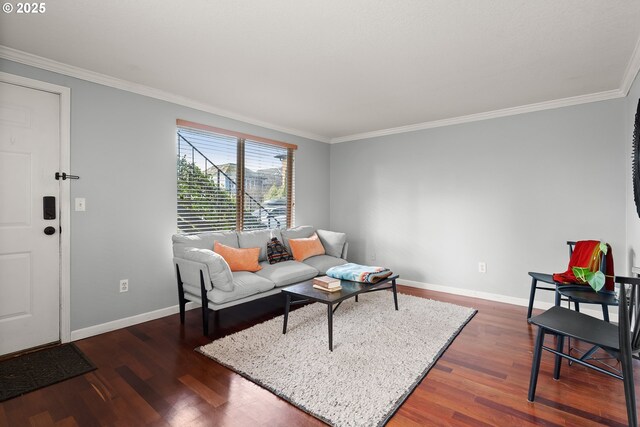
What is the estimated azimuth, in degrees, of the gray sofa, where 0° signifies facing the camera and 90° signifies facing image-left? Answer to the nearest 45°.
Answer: approximately 315°

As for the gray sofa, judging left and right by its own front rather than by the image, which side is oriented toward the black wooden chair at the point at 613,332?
front

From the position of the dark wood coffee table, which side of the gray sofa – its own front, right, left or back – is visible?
front

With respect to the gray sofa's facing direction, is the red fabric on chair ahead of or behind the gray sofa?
ahead

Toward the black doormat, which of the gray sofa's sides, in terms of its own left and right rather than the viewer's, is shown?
right

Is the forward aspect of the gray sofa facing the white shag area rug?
yes
